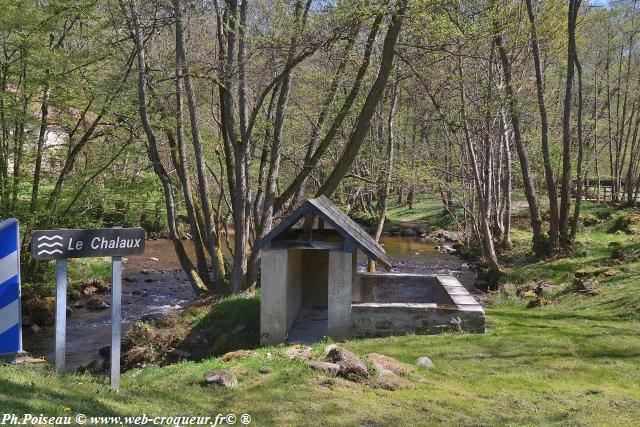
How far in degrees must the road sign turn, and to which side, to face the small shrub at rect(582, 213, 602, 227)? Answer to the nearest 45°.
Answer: approximately 135° to its left

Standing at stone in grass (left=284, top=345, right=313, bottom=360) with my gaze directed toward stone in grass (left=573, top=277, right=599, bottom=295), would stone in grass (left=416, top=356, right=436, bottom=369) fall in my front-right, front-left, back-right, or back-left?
front-right

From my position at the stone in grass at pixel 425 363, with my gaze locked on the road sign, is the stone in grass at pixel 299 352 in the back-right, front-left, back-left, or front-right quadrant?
front-right

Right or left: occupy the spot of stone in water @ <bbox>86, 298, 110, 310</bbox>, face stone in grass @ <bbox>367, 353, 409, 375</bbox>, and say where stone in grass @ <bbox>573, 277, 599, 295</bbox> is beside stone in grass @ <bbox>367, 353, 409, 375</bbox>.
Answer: left

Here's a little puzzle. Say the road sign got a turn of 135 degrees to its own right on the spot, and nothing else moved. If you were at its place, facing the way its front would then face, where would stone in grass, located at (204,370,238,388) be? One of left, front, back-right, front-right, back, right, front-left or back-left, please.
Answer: right

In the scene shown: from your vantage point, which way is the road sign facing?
toward the camera

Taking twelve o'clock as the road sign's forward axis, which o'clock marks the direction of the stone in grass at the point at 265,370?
The stone in grass is roughly at 8 o'clock from the road sign.

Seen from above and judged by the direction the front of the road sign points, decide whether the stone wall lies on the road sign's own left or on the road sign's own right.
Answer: on the road sign's own left

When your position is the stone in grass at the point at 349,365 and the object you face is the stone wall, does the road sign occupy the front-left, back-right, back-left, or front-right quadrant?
back-left

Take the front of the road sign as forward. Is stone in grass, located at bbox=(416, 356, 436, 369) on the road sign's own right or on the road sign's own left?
on the road sign's own left

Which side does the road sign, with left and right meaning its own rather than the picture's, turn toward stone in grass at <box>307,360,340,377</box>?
left

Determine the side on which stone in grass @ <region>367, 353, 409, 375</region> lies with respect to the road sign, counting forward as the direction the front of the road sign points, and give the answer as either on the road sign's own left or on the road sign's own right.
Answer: on the road sign's own left

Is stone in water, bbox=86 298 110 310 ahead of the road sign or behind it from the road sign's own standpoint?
behind

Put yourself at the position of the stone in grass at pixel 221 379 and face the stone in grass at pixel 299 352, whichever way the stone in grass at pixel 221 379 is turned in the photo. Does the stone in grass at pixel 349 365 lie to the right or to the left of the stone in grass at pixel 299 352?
right

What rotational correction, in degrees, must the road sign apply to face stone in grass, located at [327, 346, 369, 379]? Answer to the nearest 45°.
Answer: approximately 90° to its left

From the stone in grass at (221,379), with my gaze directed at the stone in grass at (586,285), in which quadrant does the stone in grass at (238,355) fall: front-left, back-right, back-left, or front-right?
front-left
